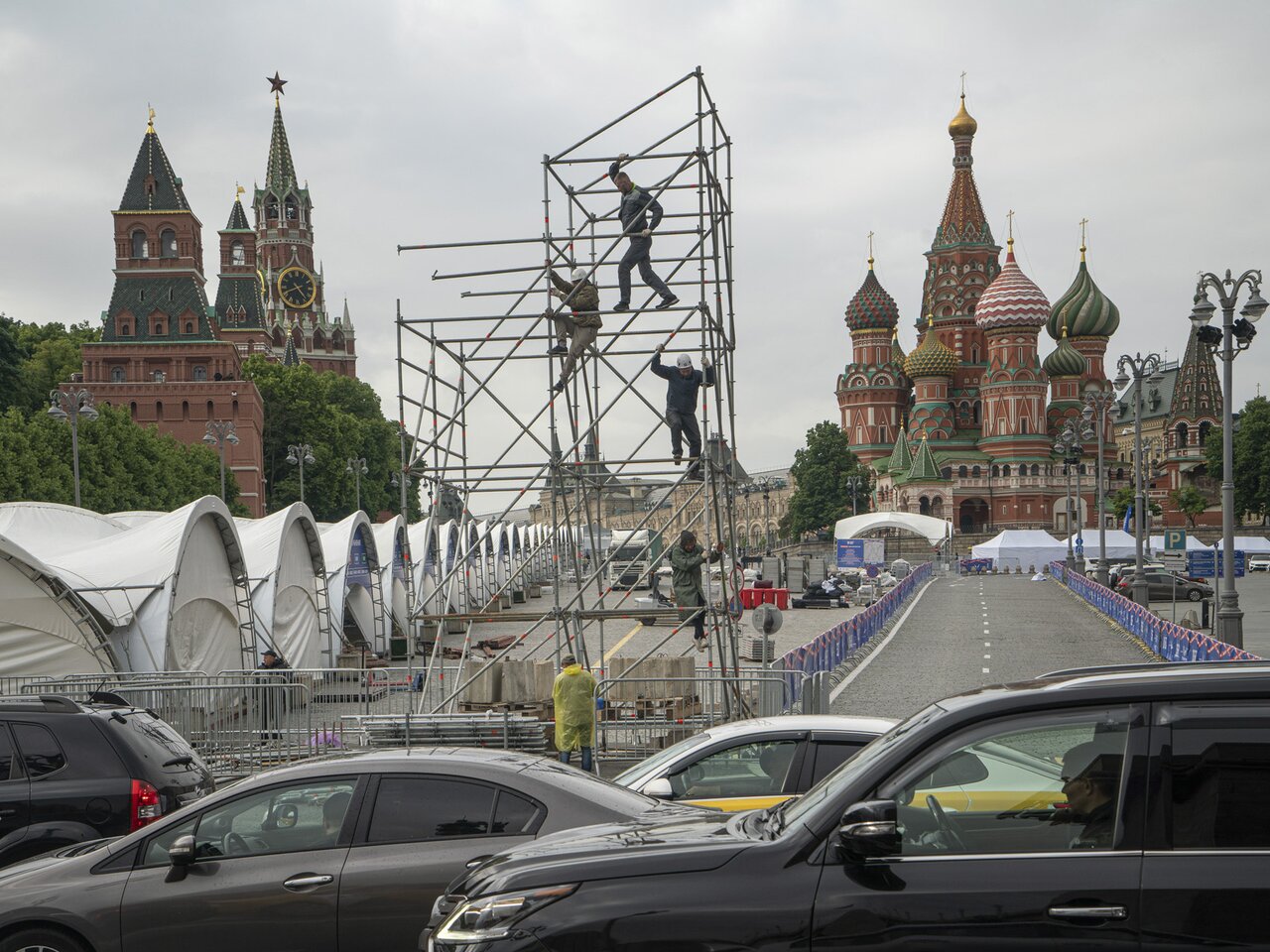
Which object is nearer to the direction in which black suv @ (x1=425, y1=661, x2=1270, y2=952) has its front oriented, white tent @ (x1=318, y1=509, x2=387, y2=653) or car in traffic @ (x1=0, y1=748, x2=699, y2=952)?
the car in traffic

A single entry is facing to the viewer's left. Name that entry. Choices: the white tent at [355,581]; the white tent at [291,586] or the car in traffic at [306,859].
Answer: the car in traffic

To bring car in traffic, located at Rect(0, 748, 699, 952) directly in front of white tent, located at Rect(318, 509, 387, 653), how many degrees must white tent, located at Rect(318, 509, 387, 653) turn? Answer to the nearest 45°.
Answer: approximately 45° to its right

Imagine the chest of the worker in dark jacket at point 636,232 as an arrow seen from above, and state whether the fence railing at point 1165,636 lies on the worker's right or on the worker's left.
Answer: on the worker's right

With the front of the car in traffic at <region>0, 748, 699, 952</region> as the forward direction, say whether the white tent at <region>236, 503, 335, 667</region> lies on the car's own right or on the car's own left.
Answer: on the car's own right

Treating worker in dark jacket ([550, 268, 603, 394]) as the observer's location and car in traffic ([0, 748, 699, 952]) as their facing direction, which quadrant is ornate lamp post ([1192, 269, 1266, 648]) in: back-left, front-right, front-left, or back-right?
back-left

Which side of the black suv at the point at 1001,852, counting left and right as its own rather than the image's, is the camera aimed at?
left

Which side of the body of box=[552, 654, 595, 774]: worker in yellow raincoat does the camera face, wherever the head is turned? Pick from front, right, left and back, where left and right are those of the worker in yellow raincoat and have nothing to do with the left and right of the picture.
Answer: back
